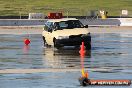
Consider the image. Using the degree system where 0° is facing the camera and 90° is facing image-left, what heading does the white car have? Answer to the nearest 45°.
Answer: approximately 315°
